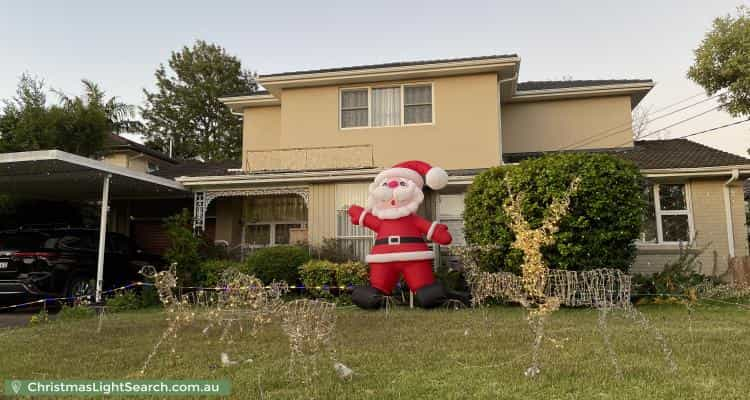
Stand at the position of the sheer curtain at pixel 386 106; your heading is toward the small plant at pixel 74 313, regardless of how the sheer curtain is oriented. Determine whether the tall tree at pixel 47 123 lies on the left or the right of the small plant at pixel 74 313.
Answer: right

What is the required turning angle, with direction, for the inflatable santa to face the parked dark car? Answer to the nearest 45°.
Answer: approximately 90° to its right

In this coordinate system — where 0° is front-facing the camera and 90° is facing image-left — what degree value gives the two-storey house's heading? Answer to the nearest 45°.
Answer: approximately 0°

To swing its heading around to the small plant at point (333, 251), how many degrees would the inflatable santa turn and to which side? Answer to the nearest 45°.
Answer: approximately 135° to its right

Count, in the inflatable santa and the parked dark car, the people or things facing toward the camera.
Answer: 1

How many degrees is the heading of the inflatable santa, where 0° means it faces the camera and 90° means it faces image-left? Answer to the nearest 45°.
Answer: approximately 0°

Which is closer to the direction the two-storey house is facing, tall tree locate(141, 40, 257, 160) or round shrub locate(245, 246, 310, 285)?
the round shrub
